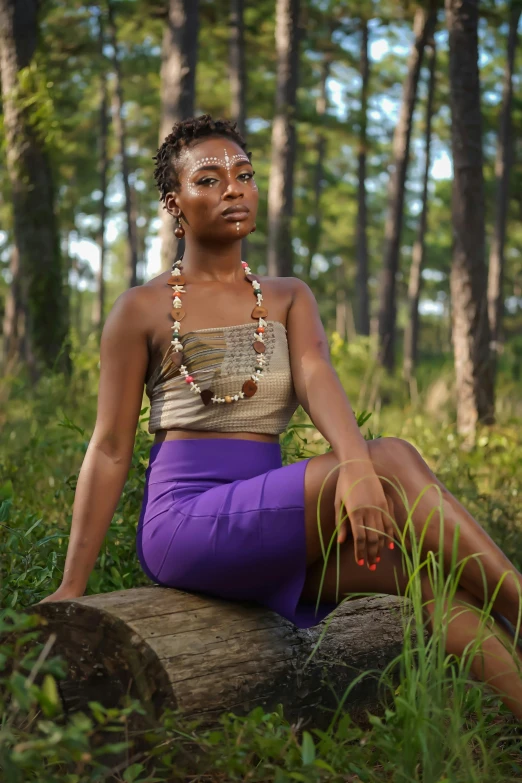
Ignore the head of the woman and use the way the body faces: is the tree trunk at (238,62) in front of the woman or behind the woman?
behind

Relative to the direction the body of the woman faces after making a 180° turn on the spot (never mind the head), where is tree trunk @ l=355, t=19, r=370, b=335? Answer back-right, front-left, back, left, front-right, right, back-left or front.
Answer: front-right

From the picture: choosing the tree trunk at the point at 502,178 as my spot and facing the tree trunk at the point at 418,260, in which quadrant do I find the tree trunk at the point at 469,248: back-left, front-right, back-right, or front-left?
back-left

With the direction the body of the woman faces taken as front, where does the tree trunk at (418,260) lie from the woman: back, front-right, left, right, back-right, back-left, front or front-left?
back-left

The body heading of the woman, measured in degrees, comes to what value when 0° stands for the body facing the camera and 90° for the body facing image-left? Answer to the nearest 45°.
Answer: approximately 315°

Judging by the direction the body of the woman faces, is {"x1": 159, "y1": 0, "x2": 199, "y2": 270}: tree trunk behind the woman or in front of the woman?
behind

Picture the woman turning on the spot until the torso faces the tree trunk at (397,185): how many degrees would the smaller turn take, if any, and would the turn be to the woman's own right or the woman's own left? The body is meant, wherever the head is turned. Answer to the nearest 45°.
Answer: approximately 135° to the woman's own left

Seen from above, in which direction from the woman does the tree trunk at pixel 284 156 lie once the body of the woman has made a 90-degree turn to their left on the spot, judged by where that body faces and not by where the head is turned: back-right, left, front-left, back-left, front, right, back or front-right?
front-left
